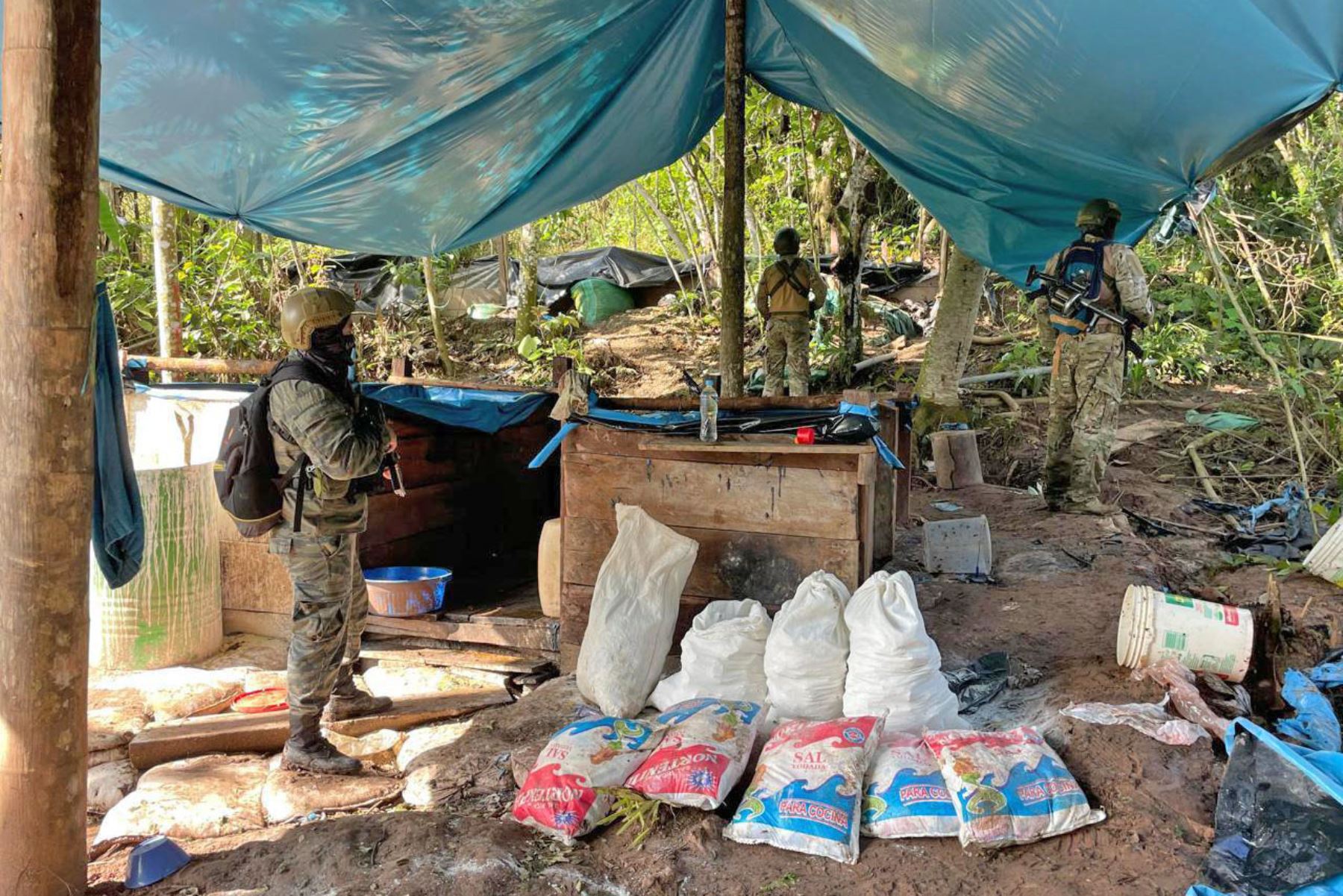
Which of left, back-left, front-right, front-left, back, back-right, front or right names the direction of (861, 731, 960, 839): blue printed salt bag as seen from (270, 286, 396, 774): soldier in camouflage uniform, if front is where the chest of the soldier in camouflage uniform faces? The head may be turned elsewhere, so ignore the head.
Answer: front-right

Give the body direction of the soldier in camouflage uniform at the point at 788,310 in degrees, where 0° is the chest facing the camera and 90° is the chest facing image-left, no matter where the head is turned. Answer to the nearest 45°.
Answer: approximately 180°

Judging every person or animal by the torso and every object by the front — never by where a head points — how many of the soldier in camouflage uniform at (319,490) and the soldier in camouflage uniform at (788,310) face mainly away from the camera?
1

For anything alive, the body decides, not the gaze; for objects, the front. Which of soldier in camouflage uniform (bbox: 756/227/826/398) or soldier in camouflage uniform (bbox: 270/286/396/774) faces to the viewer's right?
soldier in camouflage uniform (bbox: 270/286/396/774)

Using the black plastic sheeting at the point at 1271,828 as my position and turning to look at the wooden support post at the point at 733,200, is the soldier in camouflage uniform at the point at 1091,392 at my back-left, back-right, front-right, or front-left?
front-right

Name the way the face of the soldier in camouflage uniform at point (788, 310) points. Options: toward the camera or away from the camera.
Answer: away from the camera

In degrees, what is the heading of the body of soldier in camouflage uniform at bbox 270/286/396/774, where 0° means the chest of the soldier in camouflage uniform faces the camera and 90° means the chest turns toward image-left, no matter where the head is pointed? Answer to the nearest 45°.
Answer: approximately 270°

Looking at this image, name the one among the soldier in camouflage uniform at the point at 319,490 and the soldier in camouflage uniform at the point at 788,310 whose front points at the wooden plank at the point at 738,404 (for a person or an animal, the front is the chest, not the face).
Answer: the soldier in camouflage uniform at the point at 319,490

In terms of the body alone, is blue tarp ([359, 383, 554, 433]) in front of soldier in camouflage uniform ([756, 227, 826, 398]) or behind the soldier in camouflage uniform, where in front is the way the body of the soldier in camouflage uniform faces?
behind

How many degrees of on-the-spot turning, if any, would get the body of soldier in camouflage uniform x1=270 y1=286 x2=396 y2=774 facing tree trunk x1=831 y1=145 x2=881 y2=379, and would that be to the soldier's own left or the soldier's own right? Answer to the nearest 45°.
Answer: approximately 45° to the soldier's own left

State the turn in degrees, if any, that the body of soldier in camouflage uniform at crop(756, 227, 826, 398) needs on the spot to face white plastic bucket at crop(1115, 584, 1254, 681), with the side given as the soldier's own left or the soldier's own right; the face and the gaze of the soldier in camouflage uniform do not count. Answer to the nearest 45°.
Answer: approximately 180°

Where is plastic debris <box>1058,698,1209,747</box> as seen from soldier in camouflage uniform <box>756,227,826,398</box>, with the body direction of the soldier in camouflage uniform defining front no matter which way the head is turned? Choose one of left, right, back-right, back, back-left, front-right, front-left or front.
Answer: back

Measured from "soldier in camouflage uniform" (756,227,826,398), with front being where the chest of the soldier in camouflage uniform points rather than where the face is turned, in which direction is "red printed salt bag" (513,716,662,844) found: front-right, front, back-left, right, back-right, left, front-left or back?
back

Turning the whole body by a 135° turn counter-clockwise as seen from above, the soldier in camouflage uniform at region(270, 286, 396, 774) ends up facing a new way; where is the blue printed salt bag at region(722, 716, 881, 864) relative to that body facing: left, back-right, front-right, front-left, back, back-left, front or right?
back

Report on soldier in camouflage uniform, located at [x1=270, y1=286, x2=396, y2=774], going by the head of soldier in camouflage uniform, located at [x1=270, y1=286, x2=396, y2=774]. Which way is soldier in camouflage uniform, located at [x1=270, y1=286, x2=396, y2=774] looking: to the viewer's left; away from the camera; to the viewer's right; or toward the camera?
to the viewer's right

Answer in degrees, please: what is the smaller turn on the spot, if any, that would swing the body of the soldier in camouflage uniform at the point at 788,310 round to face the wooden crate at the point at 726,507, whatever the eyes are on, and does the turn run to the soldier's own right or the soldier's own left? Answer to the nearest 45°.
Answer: approximately 180°
